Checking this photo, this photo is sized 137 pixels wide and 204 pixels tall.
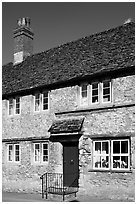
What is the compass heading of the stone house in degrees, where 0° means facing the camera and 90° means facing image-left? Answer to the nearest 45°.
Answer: approximately 45°
